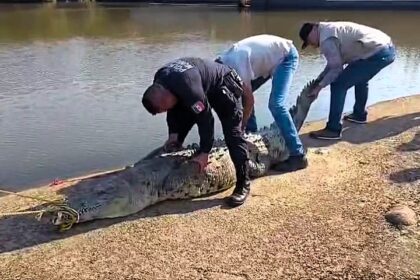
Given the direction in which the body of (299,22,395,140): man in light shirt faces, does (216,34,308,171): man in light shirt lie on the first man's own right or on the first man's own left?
on the first man's own left

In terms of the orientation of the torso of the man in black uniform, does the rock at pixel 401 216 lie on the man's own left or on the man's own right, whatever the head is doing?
on the man's own left

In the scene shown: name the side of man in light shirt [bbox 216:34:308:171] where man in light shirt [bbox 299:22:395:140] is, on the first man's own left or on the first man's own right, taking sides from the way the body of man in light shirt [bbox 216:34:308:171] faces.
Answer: on the first man's own right

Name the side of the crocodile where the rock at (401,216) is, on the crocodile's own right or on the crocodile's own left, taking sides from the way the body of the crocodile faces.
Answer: on the crocodile's own left

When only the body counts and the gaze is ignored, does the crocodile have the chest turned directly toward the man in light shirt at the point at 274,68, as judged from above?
no

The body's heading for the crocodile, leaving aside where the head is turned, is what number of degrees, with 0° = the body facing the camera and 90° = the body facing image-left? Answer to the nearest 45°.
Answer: approximately 45°

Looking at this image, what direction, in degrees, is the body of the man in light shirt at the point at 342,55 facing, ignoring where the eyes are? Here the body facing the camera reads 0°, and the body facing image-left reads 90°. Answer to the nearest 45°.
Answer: approximately 90°

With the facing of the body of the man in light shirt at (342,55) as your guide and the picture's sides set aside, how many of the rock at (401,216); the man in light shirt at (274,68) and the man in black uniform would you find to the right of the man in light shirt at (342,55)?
0

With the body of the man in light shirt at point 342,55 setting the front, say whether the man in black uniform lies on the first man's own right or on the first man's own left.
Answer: on the first man's own left

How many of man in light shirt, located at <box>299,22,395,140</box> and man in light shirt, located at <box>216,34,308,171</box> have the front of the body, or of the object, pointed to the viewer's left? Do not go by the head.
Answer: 2

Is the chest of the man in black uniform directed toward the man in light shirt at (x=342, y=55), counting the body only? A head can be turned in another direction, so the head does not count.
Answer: no

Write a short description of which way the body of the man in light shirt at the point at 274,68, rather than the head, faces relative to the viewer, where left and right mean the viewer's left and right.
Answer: facing to the left of the viewer

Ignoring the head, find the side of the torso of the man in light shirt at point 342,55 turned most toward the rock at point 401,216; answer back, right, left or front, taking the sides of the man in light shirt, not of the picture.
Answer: left

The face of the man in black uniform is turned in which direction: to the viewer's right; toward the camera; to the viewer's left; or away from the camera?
to the viewer's left
